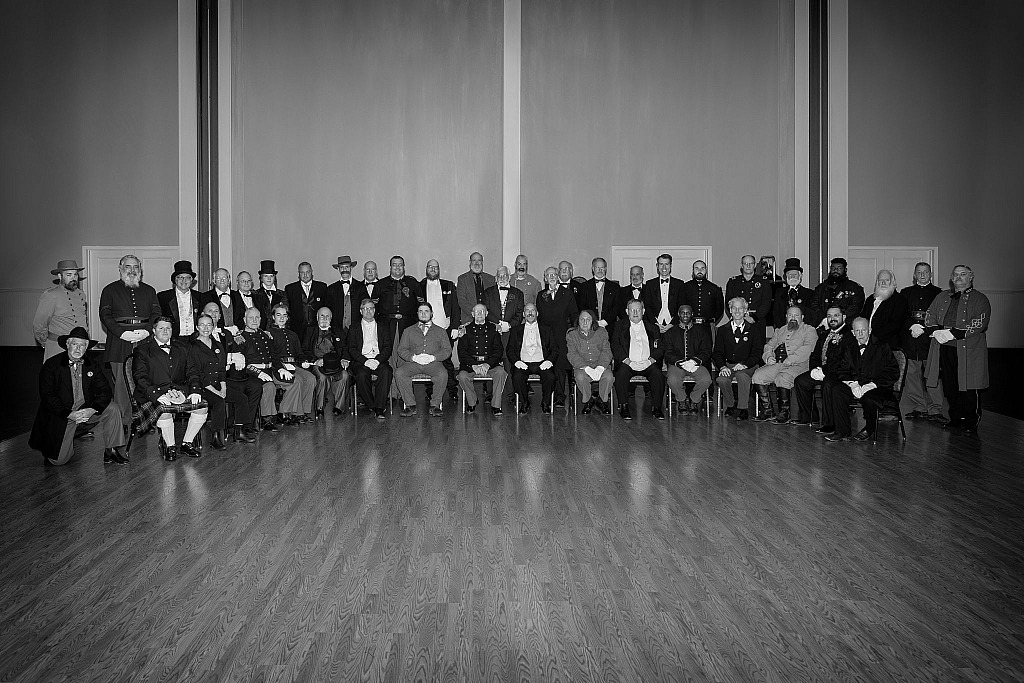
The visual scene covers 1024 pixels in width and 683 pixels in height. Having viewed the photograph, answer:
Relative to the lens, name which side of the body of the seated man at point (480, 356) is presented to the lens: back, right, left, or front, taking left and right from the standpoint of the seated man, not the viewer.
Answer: front

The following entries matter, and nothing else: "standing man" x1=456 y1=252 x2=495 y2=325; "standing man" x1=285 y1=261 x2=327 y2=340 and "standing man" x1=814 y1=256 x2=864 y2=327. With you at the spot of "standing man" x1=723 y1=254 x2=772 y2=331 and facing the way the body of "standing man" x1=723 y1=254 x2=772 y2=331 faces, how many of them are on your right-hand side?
2

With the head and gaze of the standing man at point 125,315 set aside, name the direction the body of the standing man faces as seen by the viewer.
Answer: toward the camera

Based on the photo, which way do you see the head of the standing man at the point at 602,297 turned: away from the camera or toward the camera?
toward the camera

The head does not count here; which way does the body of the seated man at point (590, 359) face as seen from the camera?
toward the camera
